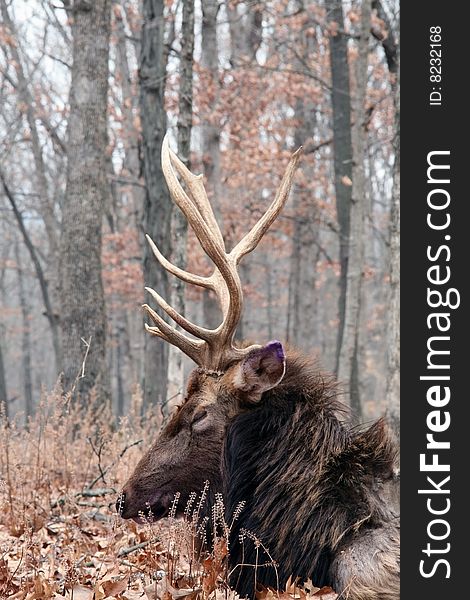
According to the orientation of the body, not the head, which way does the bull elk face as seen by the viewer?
to the viewer's left

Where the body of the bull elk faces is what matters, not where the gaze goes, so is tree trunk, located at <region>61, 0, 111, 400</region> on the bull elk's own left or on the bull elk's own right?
on the bull elk's own right

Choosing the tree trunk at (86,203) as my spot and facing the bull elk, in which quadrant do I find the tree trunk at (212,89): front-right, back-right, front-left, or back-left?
back-left

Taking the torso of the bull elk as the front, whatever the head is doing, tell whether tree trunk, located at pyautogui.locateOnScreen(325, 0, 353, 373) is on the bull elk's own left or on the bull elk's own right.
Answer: on the bull elk's own right

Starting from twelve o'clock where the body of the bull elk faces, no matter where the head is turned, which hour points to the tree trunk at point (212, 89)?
The tree trunk is roughly at 3 o'clock from the bull elk.

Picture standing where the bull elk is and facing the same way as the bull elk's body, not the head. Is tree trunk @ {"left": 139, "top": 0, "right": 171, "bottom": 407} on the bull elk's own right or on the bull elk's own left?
on the bull elk's own right

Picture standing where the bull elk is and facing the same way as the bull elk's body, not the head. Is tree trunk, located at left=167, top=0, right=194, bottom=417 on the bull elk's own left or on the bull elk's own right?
on the bull elk's own right

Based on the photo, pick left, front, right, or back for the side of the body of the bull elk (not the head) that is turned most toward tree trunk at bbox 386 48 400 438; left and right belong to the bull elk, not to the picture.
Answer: right
